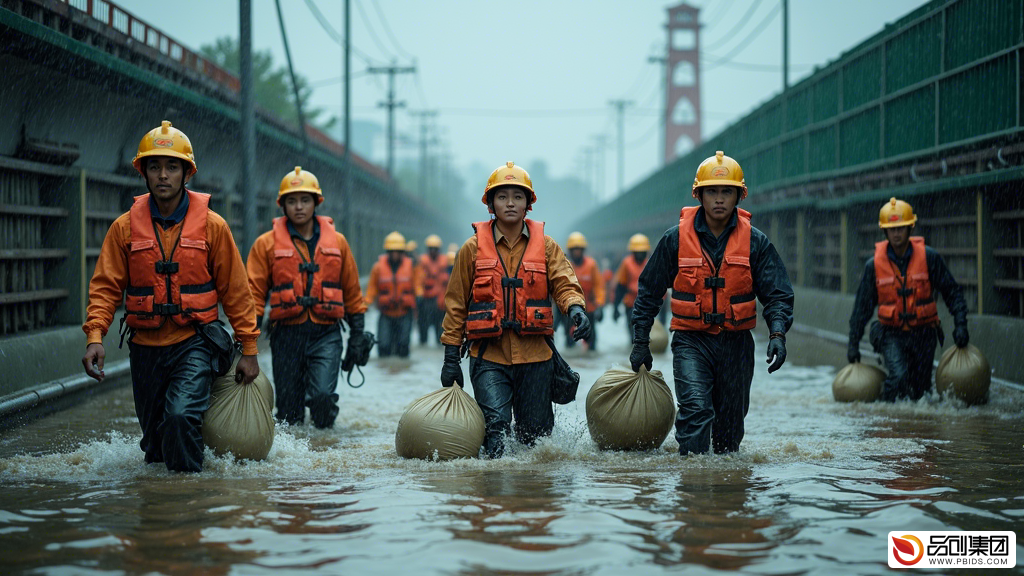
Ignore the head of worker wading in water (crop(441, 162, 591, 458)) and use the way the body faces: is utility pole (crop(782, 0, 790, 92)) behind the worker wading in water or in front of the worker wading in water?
behind

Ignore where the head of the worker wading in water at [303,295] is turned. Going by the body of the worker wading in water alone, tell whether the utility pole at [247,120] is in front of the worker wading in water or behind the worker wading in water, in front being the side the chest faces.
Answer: behind

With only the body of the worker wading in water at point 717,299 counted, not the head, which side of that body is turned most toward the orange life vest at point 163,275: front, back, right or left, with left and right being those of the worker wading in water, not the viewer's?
right

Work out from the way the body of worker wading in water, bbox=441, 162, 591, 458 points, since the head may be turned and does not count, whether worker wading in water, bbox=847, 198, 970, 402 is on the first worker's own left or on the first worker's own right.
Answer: on the first worker's own left

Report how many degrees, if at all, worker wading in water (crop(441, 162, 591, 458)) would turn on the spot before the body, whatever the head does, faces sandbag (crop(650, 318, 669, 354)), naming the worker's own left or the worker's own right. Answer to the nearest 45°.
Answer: approximately 180°

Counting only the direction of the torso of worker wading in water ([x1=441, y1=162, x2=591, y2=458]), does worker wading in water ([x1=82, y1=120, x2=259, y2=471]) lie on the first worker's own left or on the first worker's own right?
on the first worker's own right

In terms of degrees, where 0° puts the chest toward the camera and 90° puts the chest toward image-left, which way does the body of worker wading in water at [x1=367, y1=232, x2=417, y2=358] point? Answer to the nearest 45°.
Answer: approximately 0°
